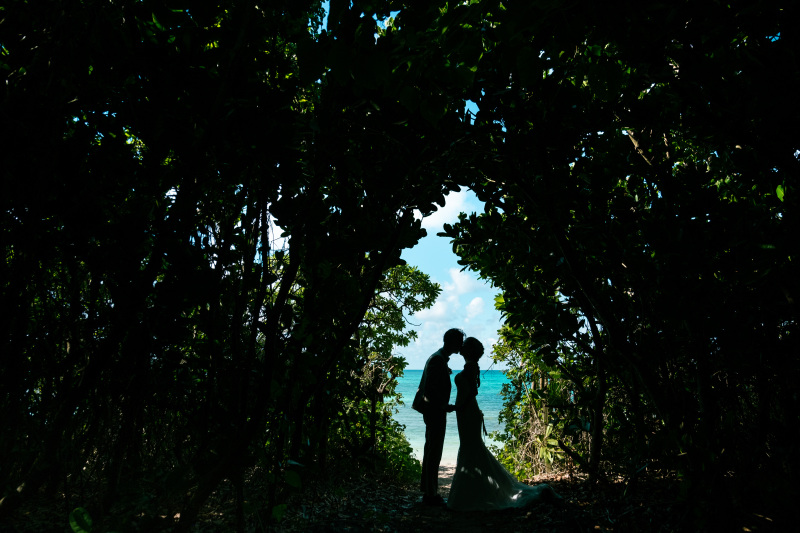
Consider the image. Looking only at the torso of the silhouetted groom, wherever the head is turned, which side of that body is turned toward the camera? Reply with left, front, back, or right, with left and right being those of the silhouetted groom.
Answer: right

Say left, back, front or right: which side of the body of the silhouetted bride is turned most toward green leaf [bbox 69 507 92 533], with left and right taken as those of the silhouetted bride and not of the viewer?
left

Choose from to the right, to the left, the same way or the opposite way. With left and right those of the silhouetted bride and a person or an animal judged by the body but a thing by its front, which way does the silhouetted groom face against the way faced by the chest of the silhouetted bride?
the opposite way

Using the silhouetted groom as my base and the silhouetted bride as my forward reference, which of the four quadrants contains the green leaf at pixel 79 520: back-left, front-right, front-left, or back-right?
back-right

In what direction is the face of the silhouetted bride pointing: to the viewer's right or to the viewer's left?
to the viewer's left

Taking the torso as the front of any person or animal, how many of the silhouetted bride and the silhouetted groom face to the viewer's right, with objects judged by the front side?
1

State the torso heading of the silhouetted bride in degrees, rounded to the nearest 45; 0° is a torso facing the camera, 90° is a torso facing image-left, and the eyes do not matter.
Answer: approximately 90°

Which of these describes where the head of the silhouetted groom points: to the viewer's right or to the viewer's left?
to the viewer's right

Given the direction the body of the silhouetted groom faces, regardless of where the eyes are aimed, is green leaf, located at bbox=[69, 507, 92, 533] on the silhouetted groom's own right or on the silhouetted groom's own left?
on the silhouetted groom's own right
